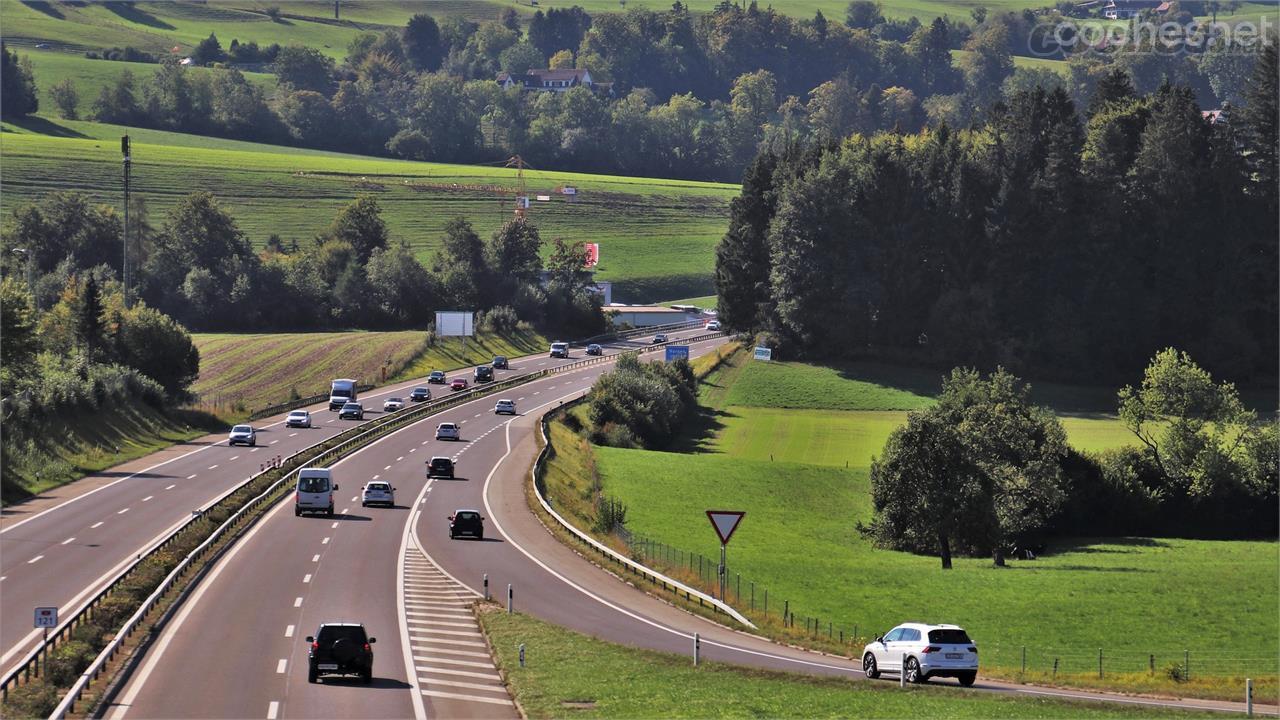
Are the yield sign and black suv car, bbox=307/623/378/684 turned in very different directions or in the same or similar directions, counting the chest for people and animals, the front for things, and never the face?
very different directions

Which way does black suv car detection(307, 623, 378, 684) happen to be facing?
away from the camera

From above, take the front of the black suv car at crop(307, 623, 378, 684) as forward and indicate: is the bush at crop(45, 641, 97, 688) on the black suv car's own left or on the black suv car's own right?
on the black suv car's own left

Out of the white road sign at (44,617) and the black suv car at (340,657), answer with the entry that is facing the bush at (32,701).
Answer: the white road sign

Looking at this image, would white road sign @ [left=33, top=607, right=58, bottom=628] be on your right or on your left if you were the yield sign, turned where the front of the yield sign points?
on your right

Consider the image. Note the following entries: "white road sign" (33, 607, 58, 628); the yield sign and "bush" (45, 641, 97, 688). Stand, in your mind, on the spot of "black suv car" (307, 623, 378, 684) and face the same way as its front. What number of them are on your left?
2

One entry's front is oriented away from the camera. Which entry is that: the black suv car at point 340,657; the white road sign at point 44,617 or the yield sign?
the black suv car

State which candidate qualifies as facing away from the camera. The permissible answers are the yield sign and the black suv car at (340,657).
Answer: the black suv car

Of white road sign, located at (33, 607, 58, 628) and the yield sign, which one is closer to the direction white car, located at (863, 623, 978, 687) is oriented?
the yield sign

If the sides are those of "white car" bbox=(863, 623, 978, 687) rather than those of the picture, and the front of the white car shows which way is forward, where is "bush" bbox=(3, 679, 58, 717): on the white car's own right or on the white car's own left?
on the white car's own left

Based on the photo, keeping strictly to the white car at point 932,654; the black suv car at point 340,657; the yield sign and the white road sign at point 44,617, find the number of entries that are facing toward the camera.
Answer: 2

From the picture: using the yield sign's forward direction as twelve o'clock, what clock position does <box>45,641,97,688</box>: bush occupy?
The bush is roughly at 2 o'clock from the yield sign.
